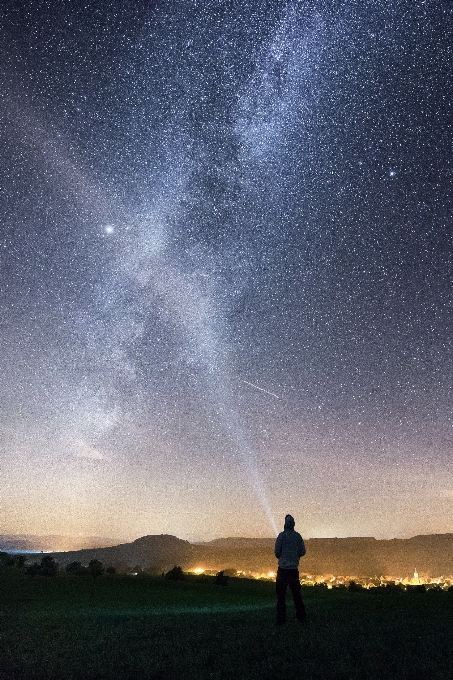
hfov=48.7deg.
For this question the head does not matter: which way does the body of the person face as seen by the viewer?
away from the camera
